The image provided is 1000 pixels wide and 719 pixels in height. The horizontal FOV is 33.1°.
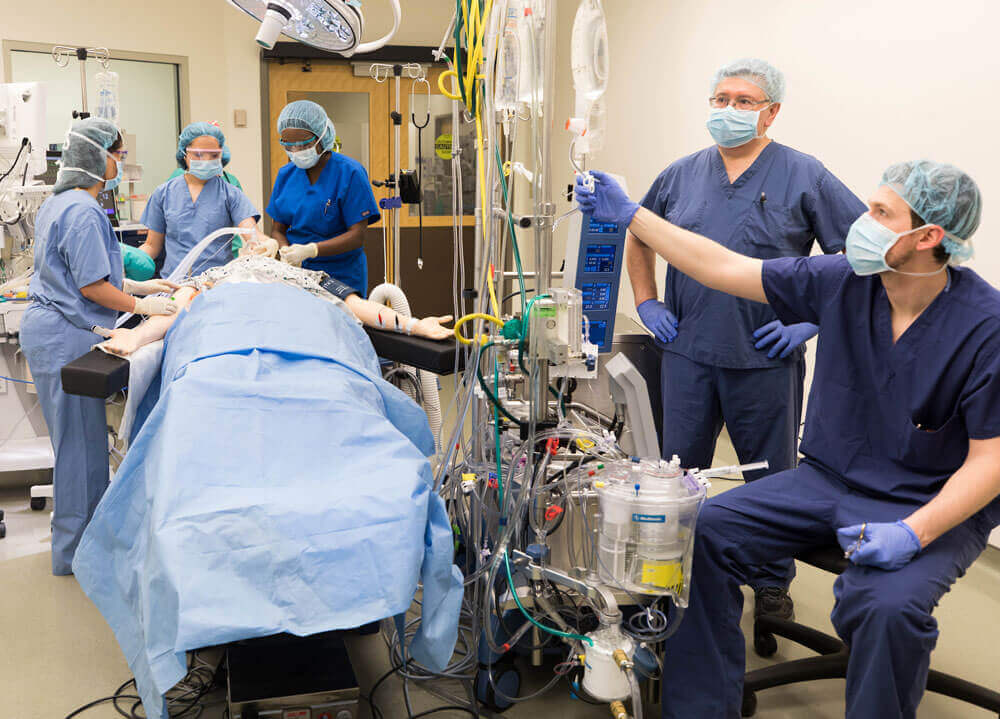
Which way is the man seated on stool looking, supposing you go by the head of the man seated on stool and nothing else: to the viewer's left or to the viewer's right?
to the viewer's left

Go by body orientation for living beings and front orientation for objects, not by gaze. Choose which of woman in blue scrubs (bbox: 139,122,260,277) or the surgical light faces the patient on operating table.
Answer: the woman in blue scrubs

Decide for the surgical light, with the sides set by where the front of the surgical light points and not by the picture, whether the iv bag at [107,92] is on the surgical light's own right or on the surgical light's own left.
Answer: on the surgical light's own right

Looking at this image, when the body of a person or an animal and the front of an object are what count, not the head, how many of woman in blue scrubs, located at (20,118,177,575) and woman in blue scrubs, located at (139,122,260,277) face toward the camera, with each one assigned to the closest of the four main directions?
1

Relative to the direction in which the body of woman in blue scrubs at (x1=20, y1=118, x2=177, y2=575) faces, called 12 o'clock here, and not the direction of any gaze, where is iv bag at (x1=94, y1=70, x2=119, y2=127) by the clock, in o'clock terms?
The iv bag is roughly at 9 o'clock from the woman in blue scrubs.

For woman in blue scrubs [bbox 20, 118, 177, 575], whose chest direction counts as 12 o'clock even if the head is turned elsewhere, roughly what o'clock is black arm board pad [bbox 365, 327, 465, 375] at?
The black arm board pad is roughly at 1 o'clock from the woman in blue scrubs.

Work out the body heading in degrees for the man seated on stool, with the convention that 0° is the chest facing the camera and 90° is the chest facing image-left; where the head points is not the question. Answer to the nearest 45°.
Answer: approximately 45°

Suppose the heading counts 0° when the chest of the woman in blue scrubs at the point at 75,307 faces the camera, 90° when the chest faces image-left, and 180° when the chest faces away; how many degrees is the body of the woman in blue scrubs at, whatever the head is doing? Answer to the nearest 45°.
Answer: approximately 270°
